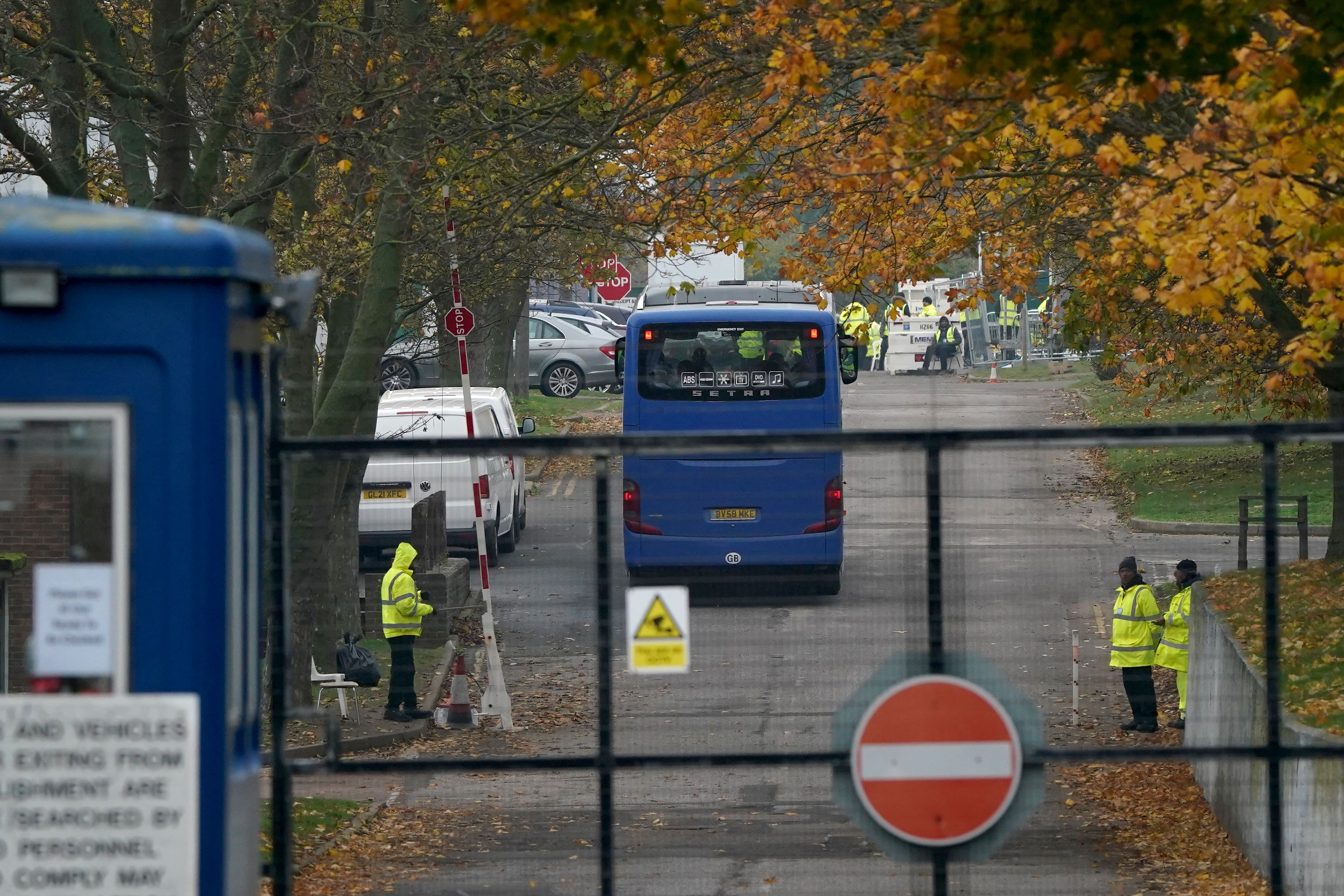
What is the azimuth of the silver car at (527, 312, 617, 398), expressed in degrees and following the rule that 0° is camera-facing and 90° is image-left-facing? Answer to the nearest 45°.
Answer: approximately 90°

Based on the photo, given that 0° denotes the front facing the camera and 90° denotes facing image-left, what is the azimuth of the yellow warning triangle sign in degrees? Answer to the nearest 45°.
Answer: approximately 0°

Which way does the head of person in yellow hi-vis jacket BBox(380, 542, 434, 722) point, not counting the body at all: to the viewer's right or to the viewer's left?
to the viewer's right

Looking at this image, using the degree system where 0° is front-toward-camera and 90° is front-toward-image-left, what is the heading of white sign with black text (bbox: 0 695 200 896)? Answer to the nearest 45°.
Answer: approximately 0°

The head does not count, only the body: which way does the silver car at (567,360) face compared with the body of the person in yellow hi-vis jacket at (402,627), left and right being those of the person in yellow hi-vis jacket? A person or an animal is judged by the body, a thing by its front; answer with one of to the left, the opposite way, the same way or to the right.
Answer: the opposite way

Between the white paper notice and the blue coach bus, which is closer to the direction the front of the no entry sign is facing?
the white paper notice

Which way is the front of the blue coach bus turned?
away from the camera

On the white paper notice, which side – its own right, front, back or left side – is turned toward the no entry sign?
left

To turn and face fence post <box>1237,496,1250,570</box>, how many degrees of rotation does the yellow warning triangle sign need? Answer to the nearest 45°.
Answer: approximately 135° to its left

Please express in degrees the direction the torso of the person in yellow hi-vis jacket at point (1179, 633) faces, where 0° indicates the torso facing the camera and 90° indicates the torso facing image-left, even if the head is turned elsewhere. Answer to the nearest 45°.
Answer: approximately 90°
